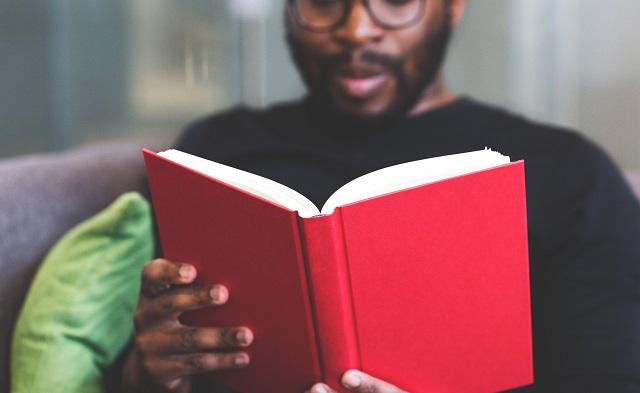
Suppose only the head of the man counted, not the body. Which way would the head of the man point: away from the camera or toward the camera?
toward the camera

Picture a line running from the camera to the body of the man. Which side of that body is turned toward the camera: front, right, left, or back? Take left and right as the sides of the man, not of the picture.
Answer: front
